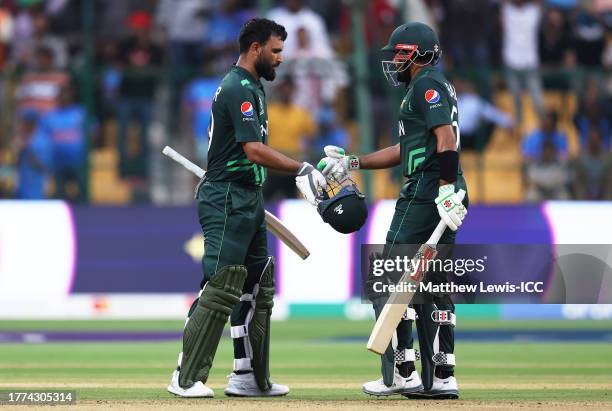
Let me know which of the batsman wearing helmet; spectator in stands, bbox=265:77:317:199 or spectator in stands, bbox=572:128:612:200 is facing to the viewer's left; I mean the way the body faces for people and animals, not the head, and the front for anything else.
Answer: the batsman wearing helmet

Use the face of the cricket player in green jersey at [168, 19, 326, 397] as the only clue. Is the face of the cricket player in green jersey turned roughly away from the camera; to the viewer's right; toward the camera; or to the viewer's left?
to the viewer's right

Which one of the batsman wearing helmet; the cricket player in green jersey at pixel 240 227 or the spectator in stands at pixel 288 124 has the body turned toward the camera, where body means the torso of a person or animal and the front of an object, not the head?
the spectator in stands

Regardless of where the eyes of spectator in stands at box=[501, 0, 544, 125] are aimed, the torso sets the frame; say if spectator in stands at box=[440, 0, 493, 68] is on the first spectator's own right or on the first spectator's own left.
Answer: on the first spectator's own right

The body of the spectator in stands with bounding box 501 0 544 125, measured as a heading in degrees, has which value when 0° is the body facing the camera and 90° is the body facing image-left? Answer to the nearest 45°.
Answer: approximately 0°

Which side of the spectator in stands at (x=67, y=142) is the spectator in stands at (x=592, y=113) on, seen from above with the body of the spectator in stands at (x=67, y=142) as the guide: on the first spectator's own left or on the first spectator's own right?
on the first spectator's own left

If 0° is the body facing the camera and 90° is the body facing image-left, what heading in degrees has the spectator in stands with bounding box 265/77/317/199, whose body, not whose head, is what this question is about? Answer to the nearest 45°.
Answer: approximately 0°

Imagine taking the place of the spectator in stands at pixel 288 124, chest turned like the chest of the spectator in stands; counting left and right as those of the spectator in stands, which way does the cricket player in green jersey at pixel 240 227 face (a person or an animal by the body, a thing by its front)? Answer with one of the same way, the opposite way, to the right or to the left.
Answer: to the left
